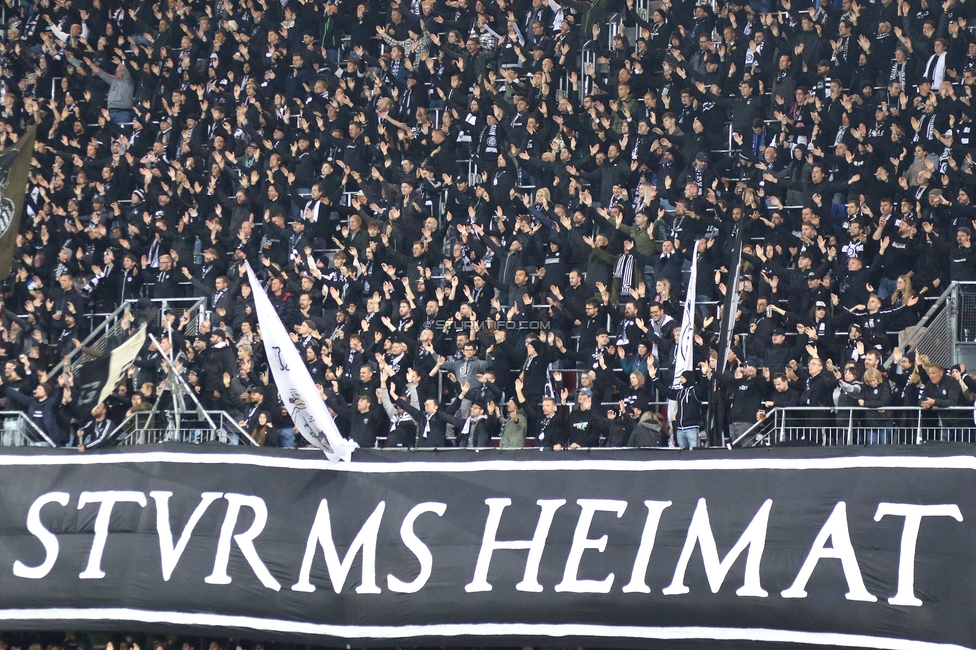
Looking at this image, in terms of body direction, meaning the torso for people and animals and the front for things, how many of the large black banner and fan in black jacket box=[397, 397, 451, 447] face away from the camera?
0

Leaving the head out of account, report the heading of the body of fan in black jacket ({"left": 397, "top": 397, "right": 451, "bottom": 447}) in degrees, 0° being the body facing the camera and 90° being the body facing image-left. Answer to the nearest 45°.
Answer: approximately 45°

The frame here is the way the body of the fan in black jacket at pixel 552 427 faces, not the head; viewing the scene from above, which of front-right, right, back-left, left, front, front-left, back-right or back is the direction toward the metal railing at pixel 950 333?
back-left

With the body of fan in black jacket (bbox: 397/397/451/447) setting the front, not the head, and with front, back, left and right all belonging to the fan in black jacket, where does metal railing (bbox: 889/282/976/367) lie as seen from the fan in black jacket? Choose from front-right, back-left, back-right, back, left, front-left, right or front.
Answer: back-left

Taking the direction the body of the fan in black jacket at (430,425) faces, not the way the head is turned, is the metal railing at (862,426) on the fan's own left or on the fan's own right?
on the fan's own left

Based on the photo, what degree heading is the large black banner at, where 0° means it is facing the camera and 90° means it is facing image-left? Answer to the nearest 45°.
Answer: approximately 0°
